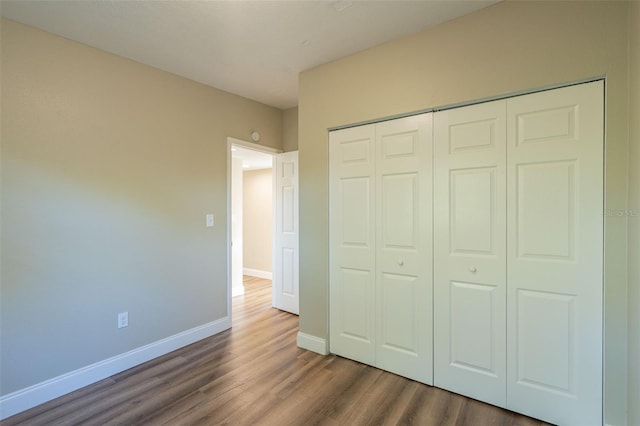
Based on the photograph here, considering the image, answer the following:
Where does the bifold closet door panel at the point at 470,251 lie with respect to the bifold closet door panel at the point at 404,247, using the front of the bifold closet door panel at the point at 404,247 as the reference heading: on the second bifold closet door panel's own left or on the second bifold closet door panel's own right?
on the second bifold closet door panel's own left

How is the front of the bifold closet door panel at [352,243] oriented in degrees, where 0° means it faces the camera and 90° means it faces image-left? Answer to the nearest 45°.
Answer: approximately 45°

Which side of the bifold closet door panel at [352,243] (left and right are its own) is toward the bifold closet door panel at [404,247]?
left

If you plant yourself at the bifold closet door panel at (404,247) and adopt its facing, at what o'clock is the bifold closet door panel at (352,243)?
the bifold closet door panel at (352,243) is roughly at 2 o'clock from the bifold closet door panel at (404,247).

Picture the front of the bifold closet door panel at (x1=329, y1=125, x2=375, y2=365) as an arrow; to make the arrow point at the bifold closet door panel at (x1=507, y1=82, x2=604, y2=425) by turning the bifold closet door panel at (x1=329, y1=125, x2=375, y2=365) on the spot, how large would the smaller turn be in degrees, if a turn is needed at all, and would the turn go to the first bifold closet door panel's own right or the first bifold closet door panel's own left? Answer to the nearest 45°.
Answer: approximately 90° to the first bifold closet door panel's own left

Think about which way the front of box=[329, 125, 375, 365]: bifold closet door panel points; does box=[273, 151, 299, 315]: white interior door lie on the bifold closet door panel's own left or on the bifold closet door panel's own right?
on the bifold closet door panel's own right

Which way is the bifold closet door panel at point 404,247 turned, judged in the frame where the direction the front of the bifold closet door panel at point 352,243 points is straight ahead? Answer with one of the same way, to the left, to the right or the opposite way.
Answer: the same way

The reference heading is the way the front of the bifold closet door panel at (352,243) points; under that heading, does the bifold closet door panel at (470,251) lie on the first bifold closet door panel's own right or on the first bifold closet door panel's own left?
on the first bifold closet door panel's own left

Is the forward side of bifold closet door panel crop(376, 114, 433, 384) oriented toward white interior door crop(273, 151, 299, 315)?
no

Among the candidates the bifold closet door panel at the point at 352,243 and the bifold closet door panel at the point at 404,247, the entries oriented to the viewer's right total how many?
0

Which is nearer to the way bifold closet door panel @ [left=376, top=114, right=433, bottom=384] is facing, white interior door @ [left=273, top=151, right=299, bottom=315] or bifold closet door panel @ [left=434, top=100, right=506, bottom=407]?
the white interior door
